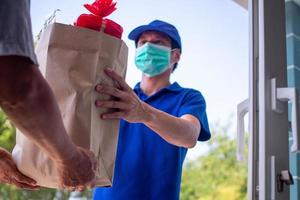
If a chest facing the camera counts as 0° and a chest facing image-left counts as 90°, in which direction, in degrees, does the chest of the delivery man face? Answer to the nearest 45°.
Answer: approximately 45°
